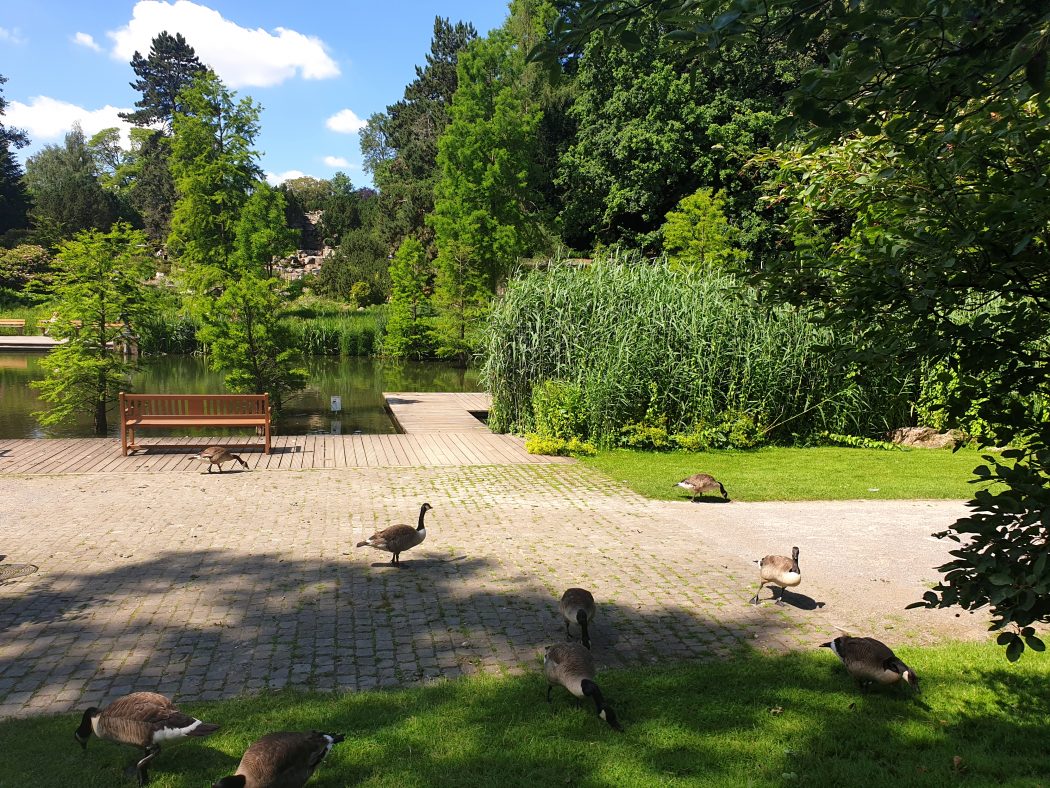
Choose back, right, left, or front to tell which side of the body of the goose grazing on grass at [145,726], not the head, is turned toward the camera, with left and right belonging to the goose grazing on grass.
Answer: left

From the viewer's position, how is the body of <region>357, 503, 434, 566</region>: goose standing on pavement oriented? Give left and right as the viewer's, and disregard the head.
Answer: facing to the right of the viewer

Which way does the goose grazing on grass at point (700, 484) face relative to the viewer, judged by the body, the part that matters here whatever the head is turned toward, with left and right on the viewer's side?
facing to the right of the viewer

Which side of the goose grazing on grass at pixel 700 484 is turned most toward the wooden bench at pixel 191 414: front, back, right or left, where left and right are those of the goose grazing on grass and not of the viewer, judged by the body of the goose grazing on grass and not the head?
back

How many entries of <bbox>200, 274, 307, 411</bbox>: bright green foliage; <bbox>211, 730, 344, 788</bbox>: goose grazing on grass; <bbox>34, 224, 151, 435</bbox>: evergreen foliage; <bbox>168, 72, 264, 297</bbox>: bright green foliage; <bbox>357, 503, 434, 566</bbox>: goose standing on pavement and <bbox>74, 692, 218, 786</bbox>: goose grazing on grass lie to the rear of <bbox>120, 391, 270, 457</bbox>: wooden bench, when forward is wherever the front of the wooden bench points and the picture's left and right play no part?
3

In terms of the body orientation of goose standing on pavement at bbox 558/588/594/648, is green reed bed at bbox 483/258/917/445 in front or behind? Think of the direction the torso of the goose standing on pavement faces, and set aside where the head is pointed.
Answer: behind

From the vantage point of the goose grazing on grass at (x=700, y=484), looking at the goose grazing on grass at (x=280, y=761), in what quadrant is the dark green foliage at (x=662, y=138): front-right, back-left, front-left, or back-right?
back-right

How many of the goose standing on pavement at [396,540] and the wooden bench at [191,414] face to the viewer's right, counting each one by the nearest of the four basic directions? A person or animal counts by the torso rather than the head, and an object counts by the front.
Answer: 1

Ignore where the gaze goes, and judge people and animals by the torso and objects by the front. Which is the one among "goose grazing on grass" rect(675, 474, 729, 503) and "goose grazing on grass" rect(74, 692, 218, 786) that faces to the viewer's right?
"goose grazing on grass" rect(675, 474, 729, 503)

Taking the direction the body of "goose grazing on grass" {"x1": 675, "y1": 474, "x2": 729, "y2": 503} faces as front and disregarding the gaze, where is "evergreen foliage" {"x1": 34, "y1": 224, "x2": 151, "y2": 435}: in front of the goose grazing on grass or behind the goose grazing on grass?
behind

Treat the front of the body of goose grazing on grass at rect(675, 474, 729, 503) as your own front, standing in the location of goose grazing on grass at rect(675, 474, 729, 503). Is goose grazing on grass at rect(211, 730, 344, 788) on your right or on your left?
on your right
